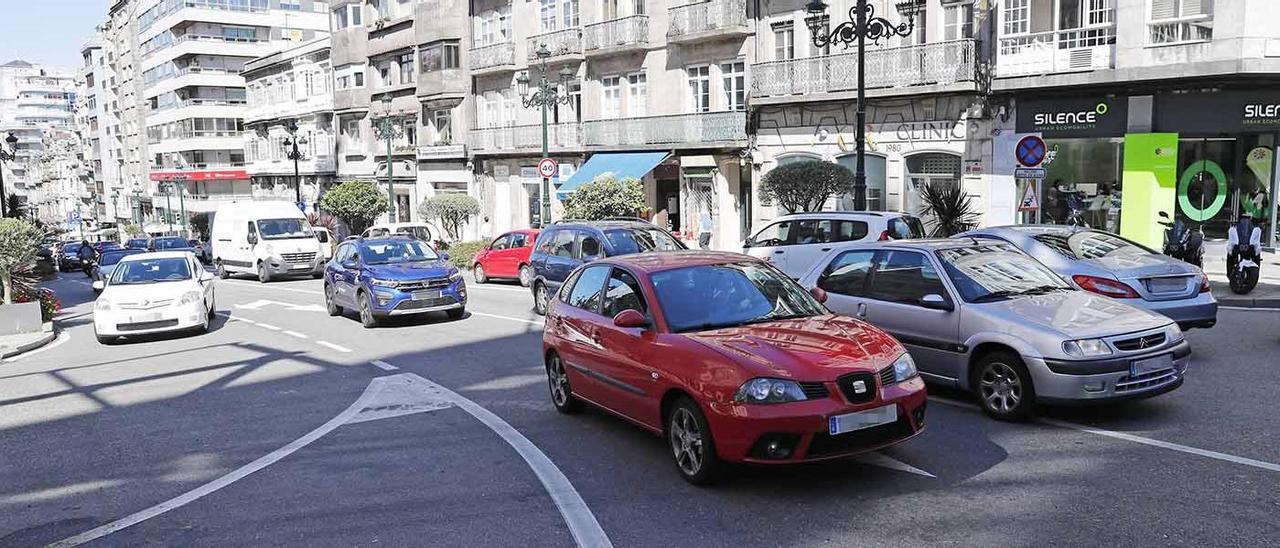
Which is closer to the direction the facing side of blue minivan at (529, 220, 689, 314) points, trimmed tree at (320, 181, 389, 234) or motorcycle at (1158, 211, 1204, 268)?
the motorcycle

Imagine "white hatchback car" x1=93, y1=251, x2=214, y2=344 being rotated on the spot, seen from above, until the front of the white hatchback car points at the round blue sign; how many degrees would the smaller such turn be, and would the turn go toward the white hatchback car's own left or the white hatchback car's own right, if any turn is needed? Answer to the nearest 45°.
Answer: approximately 45° to the white hatchback car's own left

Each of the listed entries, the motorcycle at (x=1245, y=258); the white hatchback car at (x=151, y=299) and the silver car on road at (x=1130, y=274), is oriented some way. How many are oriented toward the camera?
2

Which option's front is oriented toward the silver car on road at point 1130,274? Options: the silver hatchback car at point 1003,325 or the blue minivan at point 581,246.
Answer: the blue minivan

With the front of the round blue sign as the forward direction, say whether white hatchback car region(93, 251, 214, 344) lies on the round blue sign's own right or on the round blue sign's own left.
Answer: on the round blue sign's own right

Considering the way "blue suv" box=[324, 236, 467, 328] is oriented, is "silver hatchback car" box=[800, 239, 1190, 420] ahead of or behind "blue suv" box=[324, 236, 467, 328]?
ahead

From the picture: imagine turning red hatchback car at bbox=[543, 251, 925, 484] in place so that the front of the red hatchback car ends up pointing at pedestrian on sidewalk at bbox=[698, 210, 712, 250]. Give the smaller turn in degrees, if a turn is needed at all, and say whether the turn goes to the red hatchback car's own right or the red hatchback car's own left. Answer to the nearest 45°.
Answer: approximately 135° to the red hatchback car's own left

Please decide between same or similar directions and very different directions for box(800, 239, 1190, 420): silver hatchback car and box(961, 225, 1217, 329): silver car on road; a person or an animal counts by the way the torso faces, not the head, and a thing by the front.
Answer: very different directions

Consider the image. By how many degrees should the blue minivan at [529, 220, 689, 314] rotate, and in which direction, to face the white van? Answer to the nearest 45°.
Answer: approximately 180°

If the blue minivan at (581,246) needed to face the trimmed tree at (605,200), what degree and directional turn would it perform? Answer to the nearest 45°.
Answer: approximately 135° to its left

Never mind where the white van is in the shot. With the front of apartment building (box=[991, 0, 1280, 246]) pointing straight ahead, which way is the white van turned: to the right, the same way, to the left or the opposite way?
to the left
